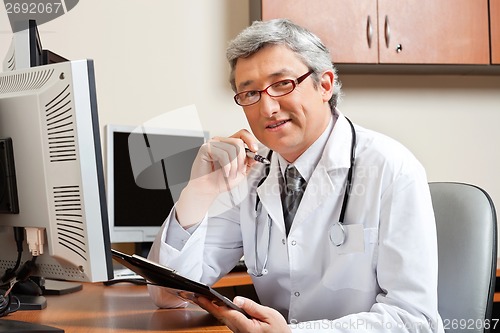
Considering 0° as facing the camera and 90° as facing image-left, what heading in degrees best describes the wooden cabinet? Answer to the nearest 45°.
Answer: approximately 0°

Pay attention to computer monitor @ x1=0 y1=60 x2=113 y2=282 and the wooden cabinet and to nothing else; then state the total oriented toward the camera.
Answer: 1

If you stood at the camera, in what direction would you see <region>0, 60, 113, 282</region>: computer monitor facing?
facing away from the viewer and to the right of the viewer

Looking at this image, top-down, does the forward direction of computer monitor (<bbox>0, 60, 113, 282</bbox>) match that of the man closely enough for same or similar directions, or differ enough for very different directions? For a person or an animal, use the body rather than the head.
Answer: very different directions

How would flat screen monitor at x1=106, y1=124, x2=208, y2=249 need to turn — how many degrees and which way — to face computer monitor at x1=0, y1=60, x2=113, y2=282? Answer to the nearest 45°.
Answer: approximately 45° to its right

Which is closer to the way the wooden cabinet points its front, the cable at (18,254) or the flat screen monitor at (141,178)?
the cable

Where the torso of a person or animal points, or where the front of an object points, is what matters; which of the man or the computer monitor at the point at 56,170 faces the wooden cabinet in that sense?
the computer monitor

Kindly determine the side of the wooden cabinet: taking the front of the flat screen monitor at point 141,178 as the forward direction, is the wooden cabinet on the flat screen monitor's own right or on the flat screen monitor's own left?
on the flat screen monitor's own left

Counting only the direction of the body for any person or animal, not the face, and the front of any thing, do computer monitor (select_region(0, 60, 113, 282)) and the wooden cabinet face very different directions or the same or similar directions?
very different directions
